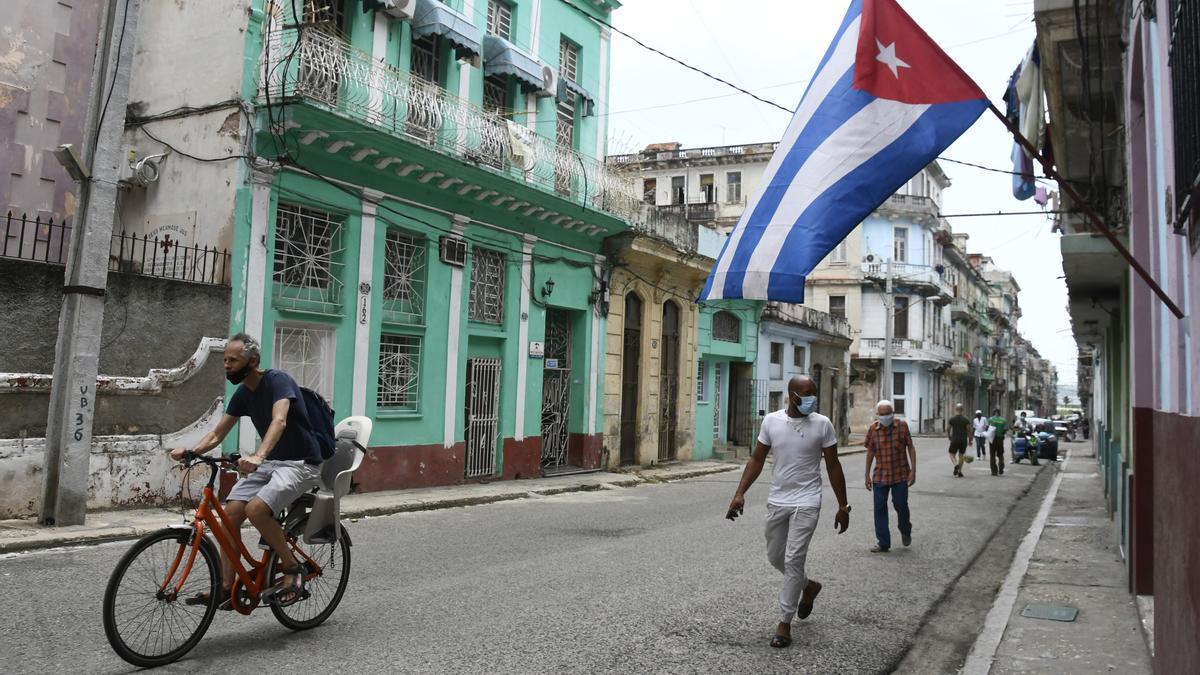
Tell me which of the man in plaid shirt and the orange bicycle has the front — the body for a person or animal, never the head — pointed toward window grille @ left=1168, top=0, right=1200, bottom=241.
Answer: the man in plaid shirt

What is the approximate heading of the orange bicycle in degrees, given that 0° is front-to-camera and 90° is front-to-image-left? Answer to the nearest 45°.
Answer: approximately 45°

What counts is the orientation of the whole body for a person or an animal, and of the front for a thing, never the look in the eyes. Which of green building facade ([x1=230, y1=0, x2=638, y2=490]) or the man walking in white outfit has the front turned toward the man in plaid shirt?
the green building facade

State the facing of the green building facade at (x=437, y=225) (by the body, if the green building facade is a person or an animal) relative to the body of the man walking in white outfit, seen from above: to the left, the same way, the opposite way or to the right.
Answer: to the left

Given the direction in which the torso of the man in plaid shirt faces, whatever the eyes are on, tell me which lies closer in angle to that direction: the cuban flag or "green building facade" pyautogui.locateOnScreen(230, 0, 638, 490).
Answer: the cuban flag

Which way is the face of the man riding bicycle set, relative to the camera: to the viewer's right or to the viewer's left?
to the viewer's left

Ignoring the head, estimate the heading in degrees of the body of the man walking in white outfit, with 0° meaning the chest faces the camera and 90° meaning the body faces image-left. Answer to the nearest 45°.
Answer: approximately 0°

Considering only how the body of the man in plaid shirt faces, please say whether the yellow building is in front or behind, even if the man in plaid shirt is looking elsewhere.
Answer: behind

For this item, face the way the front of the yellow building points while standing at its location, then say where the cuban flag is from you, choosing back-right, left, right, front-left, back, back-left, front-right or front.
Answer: front-right

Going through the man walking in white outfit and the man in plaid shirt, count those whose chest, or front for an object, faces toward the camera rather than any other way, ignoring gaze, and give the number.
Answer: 2
